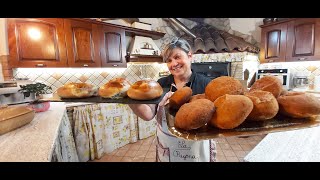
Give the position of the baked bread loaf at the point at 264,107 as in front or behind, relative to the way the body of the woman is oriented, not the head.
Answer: in front

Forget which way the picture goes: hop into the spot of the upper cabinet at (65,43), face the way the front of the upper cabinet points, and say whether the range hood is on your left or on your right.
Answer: on your left

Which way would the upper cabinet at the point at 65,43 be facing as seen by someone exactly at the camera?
facing the viewer and to the right of the viewer

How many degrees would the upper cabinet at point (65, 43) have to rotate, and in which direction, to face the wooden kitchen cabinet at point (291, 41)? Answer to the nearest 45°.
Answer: approximately 45° to its left

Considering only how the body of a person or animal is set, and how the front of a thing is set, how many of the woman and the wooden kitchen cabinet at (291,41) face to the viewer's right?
0

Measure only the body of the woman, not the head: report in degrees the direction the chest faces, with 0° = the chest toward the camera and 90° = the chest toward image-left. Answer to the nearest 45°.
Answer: approximately 0°

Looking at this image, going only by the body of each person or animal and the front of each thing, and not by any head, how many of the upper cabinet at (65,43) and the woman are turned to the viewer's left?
0

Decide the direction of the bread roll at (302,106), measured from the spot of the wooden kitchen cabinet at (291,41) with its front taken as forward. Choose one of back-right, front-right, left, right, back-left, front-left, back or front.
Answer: front-left
